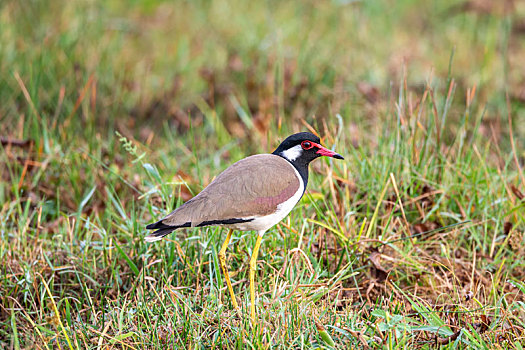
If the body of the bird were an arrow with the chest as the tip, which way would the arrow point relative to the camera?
to the viewer's right
